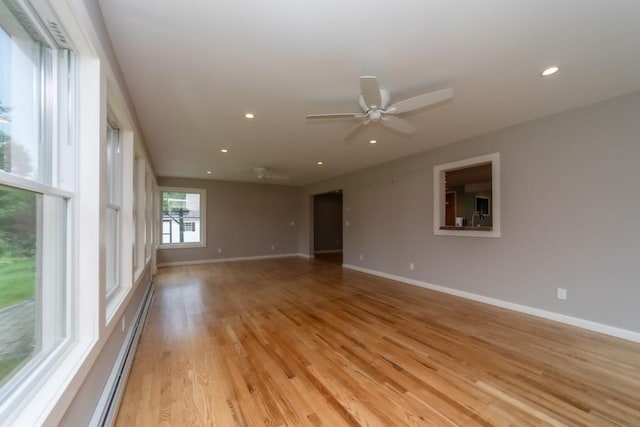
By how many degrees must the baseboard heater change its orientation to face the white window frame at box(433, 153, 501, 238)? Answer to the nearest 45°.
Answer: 0° — it already faces it

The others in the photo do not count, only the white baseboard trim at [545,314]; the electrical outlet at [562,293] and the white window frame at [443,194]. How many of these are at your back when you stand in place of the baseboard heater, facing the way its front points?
0

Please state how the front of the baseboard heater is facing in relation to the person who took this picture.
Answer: facing to the right of the viewer

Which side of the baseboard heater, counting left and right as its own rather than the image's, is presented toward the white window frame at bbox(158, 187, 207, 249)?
left

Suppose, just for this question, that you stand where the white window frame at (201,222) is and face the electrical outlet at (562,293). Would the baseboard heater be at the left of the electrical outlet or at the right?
right

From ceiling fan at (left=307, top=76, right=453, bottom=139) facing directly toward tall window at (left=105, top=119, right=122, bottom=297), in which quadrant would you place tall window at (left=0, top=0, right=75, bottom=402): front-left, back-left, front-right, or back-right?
front-left

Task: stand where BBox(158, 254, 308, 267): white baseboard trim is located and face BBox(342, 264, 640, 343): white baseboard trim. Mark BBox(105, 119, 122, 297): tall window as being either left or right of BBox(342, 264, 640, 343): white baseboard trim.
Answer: right

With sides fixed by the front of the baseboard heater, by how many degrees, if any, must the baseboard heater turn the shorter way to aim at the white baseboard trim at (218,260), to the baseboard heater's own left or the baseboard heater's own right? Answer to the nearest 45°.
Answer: approximately 90° to the baseboard heater's own left

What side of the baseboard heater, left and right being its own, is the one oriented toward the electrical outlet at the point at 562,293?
front

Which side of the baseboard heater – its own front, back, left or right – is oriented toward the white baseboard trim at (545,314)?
front
